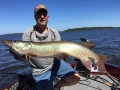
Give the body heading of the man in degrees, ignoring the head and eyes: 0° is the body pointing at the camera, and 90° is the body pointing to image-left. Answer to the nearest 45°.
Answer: approximately 0°
